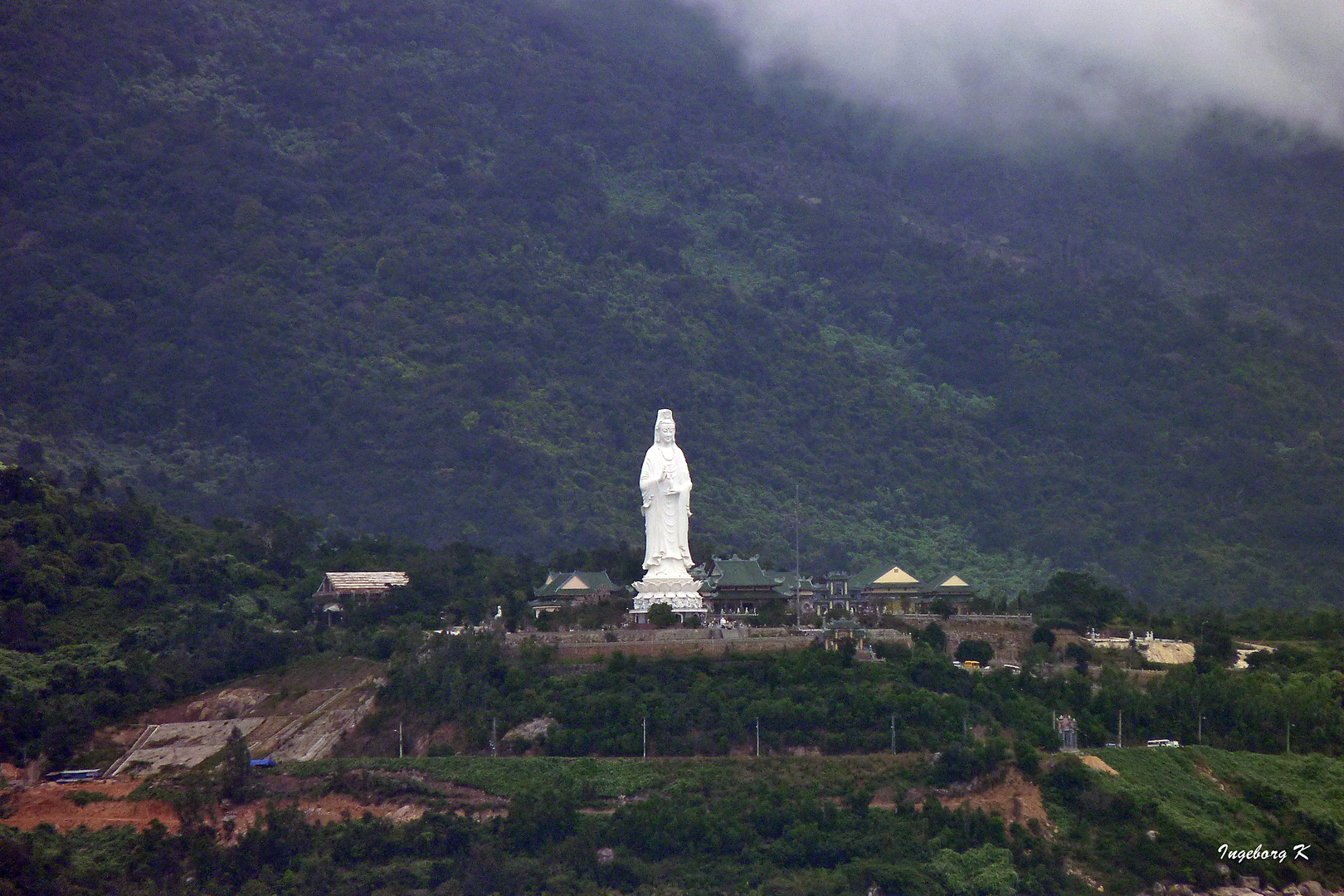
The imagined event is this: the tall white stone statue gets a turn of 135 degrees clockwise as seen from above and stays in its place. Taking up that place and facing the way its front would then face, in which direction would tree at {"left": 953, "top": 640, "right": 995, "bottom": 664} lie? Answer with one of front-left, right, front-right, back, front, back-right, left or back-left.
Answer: back-right

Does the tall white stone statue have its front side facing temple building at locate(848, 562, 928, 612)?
no

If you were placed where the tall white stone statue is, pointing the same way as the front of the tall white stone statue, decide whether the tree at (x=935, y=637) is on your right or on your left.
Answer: on your left

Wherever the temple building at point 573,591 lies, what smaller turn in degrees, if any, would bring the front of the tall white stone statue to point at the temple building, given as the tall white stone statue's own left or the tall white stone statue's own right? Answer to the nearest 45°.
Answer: approximately 135° to the tall white stone statue's own right

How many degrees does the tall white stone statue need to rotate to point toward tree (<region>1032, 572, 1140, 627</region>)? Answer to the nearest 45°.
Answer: approximately 90° to its left

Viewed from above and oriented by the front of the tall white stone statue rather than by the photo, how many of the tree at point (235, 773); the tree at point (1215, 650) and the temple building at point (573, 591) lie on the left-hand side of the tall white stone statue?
1

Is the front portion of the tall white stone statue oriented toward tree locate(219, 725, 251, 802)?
no

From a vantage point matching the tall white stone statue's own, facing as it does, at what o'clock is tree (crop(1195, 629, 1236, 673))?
The tree is roughly at 9 o'clock from the tall white stone statue.

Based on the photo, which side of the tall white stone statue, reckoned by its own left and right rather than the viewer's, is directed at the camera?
front

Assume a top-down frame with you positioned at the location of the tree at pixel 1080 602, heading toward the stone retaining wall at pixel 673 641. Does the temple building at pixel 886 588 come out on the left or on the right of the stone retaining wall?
right
